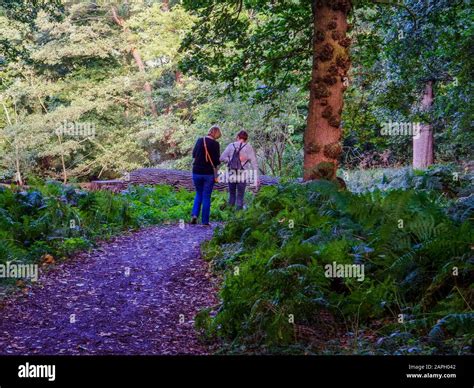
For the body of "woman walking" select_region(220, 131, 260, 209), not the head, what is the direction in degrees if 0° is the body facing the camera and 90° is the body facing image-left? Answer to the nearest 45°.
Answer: approximately 180°

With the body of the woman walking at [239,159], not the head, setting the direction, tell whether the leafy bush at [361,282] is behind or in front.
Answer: behind

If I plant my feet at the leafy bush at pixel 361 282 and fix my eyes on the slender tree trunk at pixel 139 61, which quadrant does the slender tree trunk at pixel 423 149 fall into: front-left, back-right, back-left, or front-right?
front-right

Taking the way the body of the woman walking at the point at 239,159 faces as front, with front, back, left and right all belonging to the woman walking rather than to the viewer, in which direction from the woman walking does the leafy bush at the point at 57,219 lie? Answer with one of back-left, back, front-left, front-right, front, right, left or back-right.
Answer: back-left

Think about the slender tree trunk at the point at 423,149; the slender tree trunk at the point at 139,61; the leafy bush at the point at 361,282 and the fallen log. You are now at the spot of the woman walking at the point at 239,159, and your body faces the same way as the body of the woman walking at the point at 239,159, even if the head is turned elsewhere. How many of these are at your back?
1

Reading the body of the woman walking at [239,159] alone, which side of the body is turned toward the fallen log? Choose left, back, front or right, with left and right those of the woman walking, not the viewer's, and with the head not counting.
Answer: front

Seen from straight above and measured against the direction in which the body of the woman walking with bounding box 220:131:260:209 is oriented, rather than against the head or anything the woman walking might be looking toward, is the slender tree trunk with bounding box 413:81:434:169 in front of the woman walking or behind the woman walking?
in front

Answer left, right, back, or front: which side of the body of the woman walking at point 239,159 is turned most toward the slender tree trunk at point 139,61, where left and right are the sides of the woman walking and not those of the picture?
front

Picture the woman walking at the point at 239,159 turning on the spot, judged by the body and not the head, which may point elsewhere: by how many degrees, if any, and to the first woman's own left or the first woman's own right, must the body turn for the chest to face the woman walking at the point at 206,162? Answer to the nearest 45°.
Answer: approximately 135° to the first woman's own left
